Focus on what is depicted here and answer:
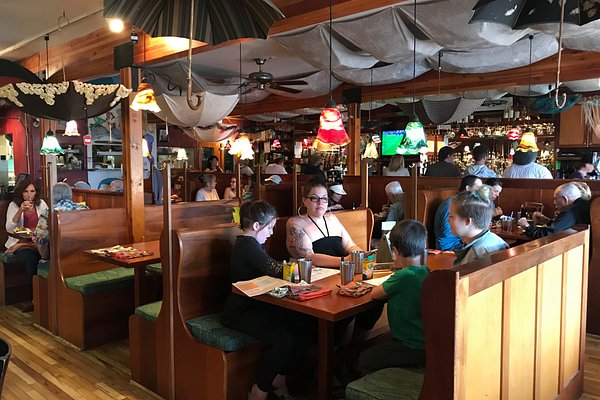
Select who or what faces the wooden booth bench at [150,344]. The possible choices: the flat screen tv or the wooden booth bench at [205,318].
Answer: the flat screen tv

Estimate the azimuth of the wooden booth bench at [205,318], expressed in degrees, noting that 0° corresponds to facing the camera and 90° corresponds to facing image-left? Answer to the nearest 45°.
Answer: approximately 315°

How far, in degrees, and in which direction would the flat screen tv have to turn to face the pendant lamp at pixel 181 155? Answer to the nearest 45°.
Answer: approximately 90° to its right

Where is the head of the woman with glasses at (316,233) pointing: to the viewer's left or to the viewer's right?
to the viewer's right

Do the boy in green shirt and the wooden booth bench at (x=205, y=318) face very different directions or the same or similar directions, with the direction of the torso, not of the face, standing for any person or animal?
very different directions

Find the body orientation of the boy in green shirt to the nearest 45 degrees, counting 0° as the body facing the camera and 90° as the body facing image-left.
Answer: approximately 135°

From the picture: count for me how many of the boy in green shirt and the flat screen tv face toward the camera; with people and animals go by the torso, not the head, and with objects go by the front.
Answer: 1
